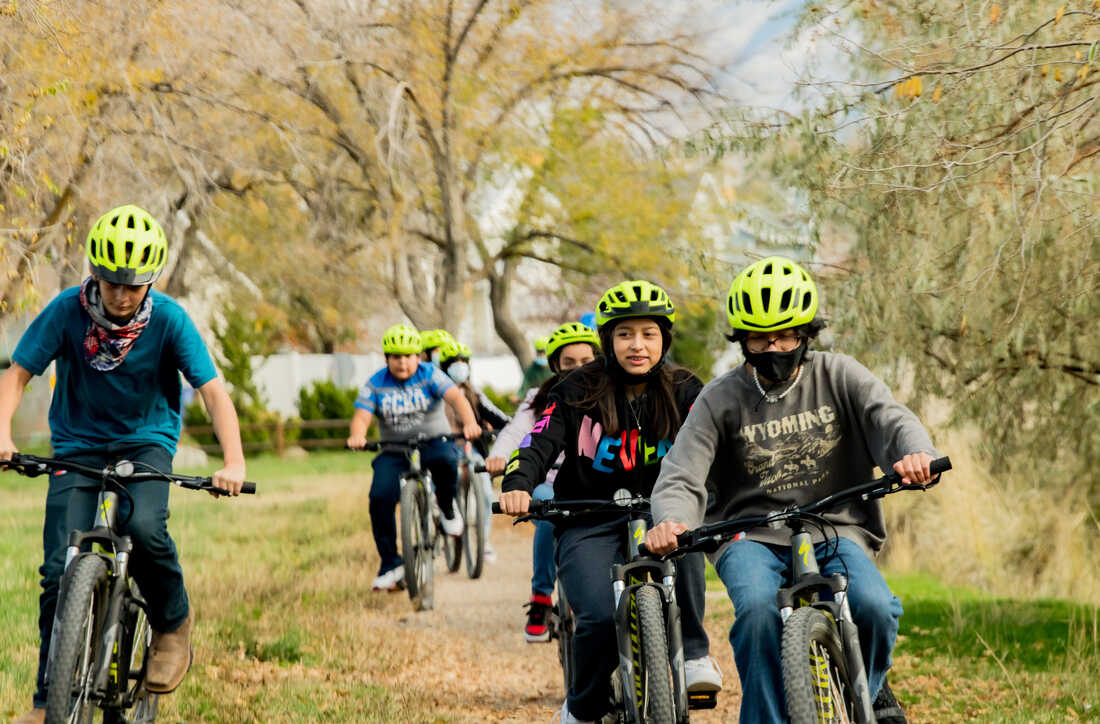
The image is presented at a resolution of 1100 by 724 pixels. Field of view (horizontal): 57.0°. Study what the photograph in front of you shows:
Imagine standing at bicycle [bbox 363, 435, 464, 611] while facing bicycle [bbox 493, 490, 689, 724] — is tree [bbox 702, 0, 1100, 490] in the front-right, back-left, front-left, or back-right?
front-left

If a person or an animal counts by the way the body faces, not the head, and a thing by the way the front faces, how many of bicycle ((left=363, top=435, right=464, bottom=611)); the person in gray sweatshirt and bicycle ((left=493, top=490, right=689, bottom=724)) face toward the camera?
3

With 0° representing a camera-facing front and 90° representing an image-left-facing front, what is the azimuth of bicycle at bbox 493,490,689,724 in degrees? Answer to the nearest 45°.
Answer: approximately 0°

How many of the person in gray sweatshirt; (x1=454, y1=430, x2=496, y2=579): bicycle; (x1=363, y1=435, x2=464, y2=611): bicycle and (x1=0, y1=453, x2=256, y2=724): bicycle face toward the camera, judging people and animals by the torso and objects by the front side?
4

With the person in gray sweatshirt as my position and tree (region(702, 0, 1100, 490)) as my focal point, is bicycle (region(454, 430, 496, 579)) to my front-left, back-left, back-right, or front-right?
front-left

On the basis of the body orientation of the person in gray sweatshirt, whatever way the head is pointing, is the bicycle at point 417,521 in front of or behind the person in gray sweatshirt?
behind

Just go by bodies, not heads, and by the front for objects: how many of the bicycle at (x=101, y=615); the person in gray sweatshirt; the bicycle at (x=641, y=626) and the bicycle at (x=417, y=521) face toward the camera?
4

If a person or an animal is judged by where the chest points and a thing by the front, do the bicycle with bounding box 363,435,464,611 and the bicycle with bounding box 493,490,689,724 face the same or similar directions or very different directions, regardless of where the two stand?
same or similar directions

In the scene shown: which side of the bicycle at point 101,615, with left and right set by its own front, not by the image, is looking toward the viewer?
front

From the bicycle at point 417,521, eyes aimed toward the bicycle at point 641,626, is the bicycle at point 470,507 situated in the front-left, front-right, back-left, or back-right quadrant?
back-left

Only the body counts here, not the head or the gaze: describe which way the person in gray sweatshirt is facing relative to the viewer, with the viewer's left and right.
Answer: facing the viewer

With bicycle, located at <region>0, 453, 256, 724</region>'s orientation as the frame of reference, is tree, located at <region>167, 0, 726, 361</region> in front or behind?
behind

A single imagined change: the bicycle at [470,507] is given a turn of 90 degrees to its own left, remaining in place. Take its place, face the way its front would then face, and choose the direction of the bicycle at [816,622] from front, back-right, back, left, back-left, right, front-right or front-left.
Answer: right

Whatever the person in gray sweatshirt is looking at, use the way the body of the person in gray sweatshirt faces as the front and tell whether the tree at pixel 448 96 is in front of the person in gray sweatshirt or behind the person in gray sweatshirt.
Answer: behind

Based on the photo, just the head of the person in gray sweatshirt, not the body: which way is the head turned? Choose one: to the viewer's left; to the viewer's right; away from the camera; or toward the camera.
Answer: toward the camera
